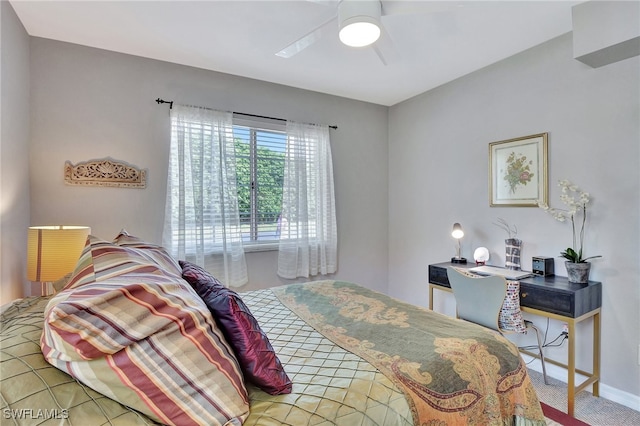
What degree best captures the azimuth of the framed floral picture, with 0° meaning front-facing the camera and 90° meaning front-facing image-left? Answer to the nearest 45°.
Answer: approximately 45°

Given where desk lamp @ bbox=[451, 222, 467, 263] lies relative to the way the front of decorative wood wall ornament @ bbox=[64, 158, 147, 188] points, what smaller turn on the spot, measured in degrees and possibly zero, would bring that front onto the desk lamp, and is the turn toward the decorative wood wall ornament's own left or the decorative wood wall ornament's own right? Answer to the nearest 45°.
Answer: approximately 45° to the decorative wood wall ornament's own left

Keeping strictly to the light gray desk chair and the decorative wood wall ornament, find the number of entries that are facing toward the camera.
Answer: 1

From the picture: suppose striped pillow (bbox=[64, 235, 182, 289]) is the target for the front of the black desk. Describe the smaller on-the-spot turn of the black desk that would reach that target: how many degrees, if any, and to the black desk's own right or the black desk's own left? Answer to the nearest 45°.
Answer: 0° — it already faces it

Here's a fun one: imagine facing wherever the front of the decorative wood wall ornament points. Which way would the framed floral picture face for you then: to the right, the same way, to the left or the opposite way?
to the right

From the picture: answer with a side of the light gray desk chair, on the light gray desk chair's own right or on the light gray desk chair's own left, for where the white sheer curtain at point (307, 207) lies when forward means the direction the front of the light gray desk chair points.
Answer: on the light gray desk chair's own left

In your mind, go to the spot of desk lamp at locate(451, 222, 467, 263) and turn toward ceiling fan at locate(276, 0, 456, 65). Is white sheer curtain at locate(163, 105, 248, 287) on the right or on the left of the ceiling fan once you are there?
right
